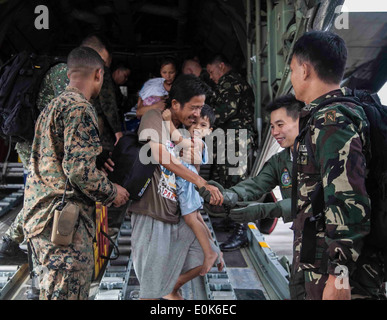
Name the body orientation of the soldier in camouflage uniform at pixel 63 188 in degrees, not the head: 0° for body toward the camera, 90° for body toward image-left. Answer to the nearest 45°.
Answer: approximately 225°

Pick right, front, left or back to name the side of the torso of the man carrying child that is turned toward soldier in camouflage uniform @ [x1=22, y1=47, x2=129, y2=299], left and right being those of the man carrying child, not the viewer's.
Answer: right

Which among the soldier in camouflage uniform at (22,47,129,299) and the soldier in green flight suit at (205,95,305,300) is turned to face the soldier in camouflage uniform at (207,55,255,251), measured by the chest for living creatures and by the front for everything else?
the soldier in camouflage uniform at (22,47,129,299)

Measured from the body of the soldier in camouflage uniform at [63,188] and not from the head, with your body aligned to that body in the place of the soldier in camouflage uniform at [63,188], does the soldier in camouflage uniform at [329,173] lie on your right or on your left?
on your right

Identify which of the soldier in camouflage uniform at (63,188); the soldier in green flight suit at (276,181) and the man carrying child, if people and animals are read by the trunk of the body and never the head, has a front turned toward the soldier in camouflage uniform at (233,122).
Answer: the soldier in camouflage uniform at (63,188)

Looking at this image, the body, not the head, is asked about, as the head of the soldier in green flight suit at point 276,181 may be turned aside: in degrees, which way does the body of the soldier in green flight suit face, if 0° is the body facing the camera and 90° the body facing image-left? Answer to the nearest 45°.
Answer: approximately 45°

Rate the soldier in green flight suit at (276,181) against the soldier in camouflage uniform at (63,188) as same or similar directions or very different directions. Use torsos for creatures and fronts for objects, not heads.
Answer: very different directions

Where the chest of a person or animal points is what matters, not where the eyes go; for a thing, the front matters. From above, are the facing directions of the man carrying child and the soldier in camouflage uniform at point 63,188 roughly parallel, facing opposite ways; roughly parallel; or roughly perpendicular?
roughly perpendicular

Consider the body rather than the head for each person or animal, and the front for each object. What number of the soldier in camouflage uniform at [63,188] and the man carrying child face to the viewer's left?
0

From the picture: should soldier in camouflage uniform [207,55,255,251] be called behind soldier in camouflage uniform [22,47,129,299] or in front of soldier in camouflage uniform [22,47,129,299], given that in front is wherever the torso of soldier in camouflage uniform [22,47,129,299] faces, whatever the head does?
in front

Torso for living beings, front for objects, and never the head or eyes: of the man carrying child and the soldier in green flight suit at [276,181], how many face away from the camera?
0

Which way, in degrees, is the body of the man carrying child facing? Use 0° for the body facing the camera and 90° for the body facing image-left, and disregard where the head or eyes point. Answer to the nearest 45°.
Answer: approximately 315°

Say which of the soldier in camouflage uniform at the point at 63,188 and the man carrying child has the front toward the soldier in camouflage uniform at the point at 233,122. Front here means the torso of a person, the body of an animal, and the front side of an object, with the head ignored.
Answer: the soldier in camouflage uniform at the point at 63,188
